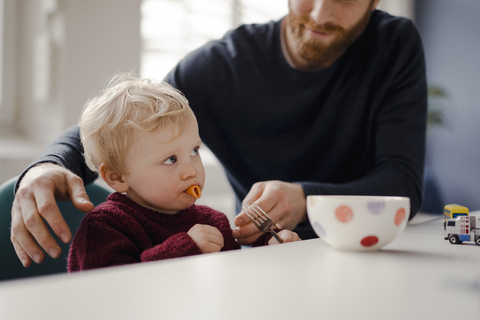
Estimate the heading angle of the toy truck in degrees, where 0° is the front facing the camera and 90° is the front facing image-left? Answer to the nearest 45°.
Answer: approximately 90°

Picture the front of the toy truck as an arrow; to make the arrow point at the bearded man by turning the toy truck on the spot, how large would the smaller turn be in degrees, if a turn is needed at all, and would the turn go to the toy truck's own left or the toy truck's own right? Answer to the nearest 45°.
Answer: approximately 45° to the toy truck's own right

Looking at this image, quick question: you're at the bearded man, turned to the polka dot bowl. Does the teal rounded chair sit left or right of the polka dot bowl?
right
